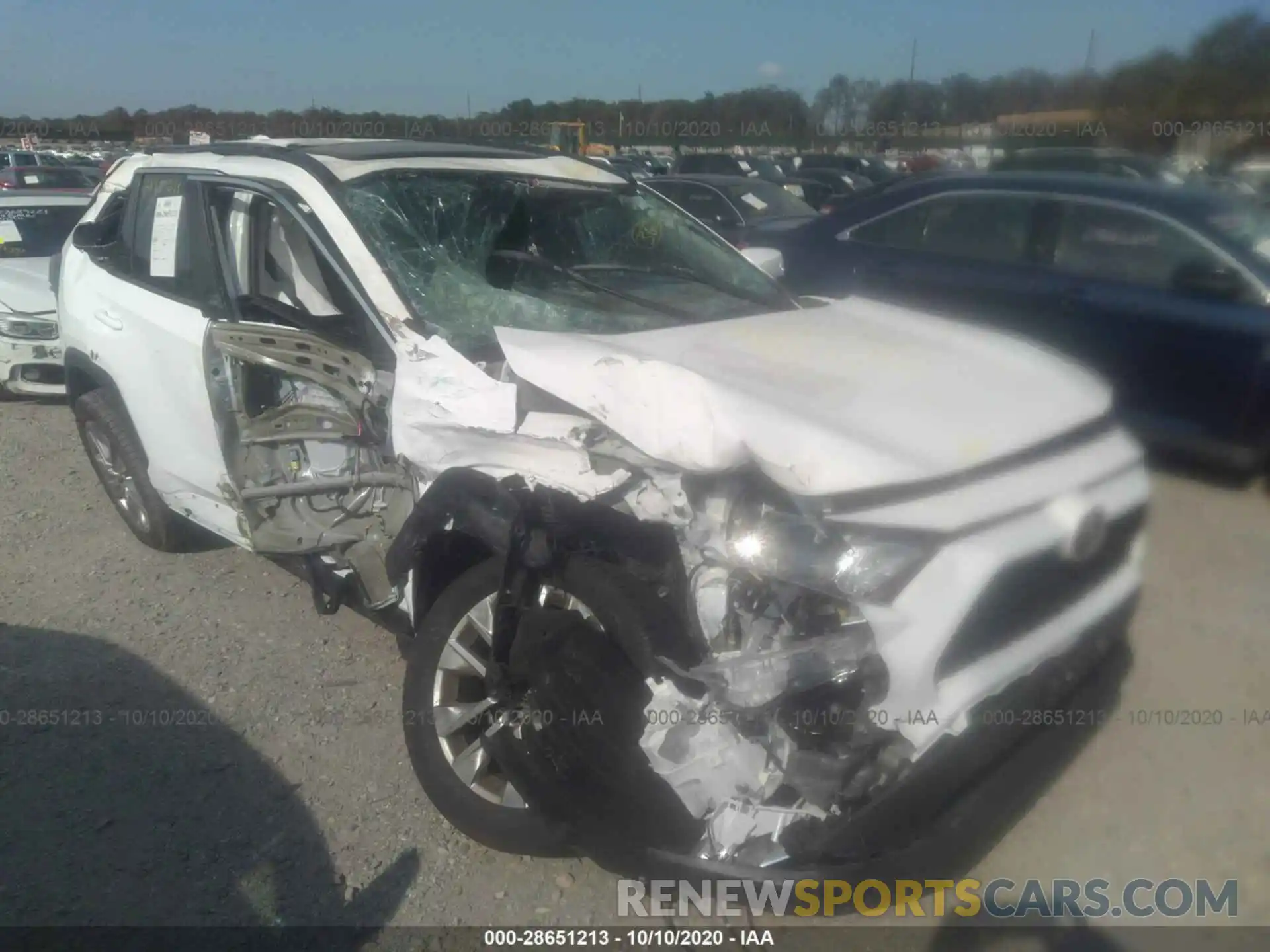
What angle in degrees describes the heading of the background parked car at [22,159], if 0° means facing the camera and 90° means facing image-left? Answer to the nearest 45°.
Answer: approximately 315°

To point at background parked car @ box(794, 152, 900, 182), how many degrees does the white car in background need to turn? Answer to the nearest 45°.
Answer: approximately 135° to its left

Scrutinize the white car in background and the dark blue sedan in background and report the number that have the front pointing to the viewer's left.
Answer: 0

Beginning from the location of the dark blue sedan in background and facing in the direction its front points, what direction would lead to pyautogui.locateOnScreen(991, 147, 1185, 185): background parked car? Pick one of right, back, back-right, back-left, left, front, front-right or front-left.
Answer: back-left

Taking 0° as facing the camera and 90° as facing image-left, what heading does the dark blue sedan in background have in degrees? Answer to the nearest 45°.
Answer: approximately 315°

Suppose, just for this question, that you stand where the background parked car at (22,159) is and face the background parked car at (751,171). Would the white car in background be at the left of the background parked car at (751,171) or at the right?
right

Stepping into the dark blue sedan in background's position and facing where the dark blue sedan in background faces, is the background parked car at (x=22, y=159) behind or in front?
behind

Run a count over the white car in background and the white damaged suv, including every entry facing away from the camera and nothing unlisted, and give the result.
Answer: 0

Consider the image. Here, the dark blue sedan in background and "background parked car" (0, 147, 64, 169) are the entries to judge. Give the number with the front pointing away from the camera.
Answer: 0

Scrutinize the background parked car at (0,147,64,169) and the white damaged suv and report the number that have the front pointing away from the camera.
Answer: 0

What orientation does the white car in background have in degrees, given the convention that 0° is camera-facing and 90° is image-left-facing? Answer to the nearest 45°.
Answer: approximately 0°
